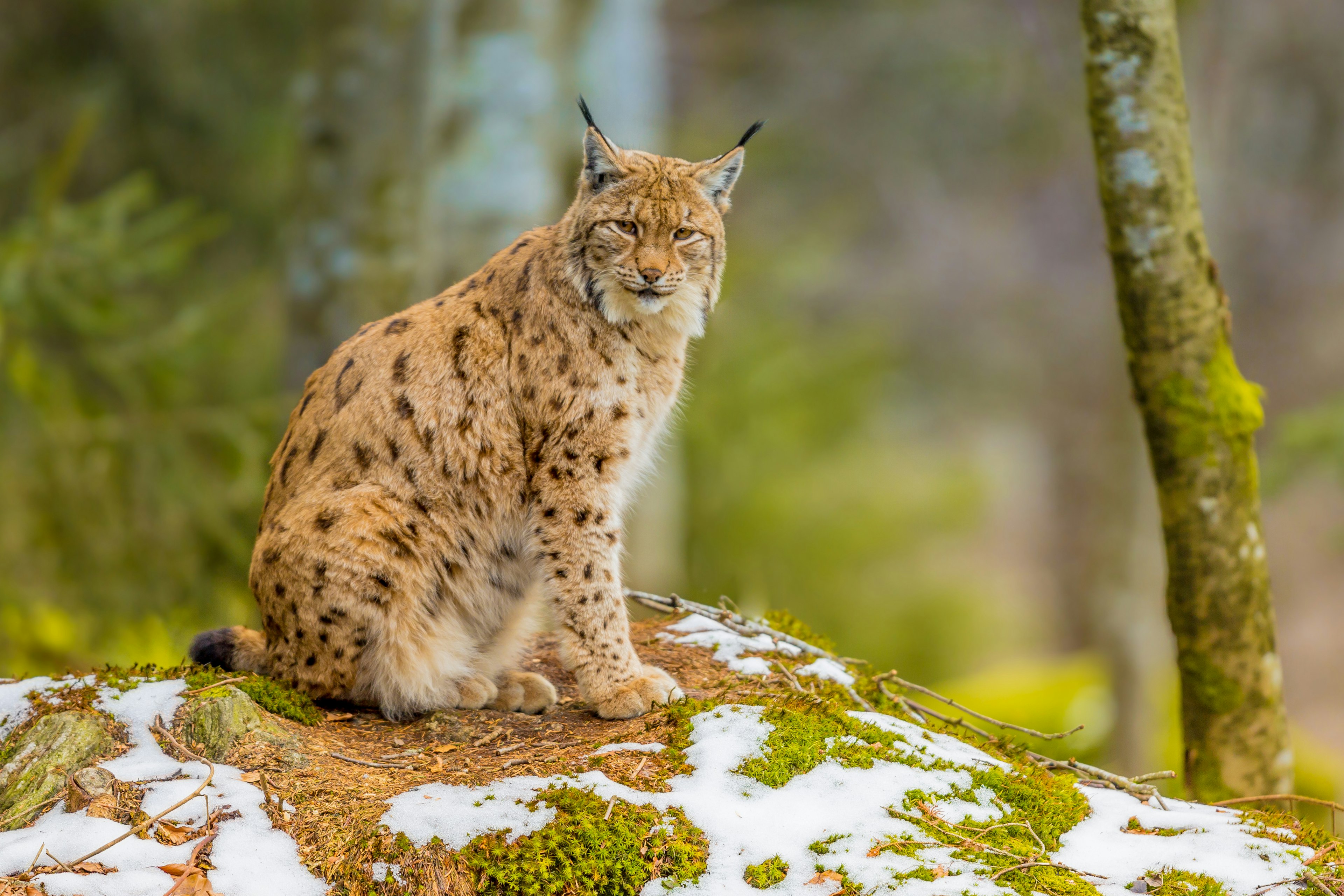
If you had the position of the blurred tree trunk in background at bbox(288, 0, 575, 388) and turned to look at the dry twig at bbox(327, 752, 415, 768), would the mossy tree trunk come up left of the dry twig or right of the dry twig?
left

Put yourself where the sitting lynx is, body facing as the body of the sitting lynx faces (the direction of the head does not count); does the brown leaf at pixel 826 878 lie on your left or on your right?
on your right

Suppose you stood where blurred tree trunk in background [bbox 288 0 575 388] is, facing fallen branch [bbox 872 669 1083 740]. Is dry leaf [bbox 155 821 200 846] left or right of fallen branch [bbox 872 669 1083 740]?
right

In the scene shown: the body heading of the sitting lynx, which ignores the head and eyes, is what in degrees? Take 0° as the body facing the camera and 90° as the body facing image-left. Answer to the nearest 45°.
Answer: approximately 270°

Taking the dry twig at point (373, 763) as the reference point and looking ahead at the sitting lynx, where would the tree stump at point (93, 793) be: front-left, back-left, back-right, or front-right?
back-left

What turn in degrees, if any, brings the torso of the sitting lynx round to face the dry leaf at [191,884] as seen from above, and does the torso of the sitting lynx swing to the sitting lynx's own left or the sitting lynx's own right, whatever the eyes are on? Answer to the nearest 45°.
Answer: approximately 135° to the sitting lynx's own right

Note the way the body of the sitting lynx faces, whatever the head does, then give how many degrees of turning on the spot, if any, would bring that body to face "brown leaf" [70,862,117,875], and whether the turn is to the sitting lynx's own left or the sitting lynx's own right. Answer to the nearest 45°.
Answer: approximately 135° to the sitting lynx's own right

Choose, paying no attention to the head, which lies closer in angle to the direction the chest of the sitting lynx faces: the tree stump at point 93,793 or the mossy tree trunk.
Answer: the mossy tree trunk

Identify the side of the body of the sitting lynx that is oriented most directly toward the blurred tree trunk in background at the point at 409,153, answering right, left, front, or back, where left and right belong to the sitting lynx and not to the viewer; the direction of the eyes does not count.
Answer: left

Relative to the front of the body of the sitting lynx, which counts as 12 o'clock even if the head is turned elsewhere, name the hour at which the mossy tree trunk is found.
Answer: The mossy tree trunk is roughly at 12 o'clock from the sitting lynx.

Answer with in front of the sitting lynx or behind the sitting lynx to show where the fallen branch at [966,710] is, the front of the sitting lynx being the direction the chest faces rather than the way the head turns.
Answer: in front
